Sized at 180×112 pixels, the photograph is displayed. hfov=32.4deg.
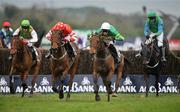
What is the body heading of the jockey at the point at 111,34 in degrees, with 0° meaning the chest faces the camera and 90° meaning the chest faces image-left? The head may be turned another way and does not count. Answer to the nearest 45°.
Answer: approximately 45°

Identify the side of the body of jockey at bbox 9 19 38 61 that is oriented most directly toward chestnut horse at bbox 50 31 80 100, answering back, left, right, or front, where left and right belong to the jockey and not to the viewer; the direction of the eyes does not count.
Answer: left

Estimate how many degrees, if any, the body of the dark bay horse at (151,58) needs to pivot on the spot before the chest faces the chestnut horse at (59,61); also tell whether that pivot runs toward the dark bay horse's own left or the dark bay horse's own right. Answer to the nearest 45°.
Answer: approximately 45° to the dark bay horse's own right

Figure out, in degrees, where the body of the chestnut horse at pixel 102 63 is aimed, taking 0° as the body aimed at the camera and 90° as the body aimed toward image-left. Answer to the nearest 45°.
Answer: approximately 45°

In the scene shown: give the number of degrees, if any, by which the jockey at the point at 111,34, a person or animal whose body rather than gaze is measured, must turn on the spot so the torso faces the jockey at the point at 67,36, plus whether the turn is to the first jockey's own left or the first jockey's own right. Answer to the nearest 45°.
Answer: approximately 45° to the first jockey's own right

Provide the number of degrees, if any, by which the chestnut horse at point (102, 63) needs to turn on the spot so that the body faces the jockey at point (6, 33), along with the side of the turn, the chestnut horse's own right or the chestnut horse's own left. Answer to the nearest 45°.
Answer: approximately 90° to the chestnut horse's own right

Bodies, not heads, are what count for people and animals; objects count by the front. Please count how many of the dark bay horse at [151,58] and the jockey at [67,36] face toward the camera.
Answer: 2

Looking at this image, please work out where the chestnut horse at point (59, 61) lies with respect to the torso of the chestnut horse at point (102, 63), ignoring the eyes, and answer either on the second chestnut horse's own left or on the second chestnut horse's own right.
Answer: on the second chestnut horse's own right
